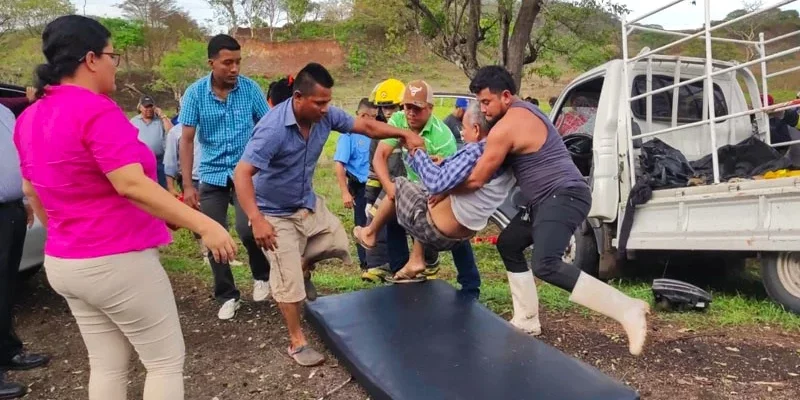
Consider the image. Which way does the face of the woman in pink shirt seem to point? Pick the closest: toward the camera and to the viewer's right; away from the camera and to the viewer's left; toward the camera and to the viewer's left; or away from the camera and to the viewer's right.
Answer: away from the camera and to the viewer's right

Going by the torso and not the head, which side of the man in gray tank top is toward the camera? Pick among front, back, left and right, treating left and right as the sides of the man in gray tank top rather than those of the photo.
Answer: left

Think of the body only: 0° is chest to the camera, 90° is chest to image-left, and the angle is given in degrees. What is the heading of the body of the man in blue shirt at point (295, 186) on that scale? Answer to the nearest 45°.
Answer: approximately 315°
